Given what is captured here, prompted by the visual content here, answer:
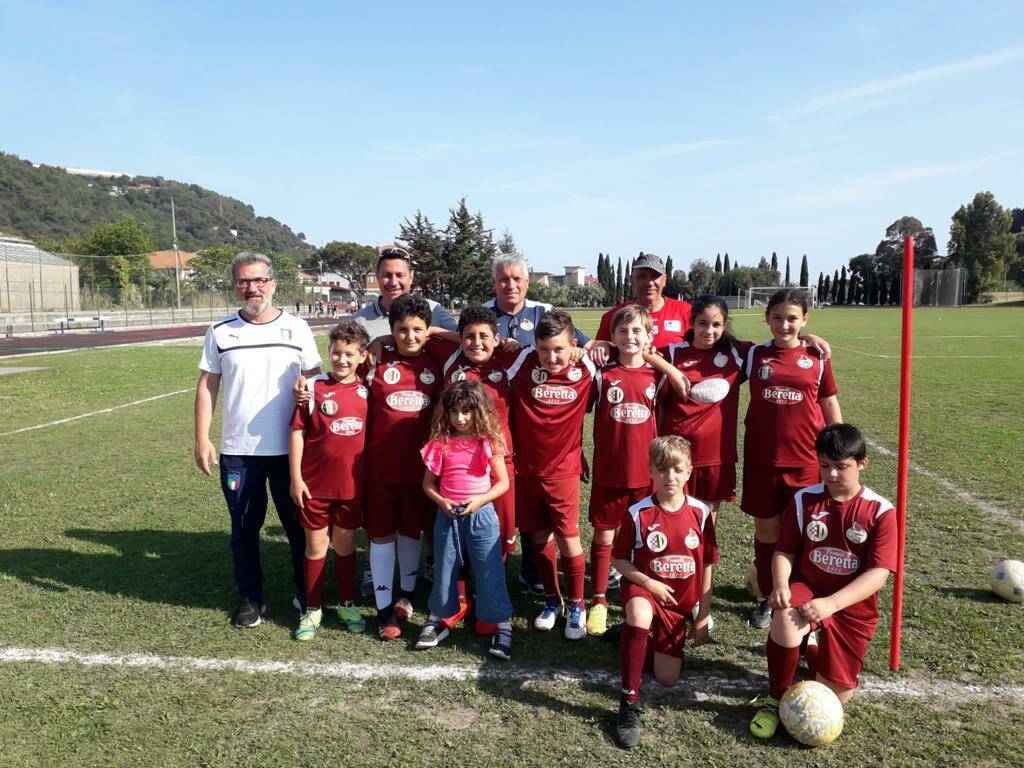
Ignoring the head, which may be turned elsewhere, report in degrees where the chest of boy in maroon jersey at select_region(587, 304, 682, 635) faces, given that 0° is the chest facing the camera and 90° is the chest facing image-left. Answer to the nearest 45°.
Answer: approximately 0°

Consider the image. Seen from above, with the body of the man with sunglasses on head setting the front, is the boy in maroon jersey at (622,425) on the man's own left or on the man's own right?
on the man's own left

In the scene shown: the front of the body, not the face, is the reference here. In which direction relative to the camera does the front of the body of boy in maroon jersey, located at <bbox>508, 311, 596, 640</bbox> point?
toward the camera

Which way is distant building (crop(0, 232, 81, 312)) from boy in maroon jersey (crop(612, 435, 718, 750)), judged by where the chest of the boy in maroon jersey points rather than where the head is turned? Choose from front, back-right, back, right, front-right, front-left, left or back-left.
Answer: back-right

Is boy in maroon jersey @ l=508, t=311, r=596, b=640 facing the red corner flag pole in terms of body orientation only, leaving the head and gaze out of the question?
no

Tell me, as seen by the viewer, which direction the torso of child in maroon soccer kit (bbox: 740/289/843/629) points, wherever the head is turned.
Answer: toward the camera

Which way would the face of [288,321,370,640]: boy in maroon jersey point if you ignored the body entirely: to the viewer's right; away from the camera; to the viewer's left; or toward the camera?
toward the camera

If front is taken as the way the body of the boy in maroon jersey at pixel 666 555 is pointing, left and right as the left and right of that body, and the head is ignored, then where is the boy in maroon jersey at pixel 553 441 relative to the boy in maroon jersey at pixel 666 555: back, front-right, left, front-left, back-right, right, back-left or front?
back-right

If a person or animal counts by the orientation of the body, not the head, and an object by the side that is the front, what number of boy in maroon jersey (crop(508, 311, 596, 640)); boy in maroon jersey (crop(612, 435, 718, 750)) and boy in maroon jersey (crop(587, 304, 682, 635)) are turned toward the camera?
3

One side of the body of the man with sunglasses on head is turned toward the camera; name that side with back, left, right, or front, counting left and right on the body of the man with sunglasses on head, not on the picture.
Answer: front

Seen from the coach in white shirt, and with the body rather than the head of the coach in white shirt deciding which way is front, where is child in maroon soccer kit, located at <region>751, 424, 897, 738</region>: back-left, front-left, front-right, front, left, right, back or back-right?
front-left

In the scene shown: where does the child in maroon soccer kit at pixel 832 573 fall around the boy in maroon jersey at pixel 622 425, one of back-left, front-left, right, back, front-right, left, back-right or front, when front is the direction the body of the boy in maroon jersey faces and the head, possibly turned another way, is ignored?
front-left

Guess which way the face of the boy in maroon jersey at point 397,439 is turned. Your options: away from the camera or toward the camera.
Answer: toward the camera

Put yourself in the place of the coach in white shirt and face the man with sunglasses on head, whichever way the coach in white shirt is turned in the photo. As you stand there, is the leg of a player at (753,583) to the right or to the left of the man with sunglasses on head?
right

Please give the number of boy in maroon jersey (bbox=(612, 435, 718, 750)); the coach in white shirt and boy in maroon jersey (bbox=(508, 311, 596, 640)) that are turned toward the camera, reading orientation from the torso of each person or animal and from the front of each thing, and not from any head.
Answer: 3

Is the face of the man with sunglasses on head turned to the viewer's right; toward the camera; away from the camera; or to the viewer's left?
toward the camera
